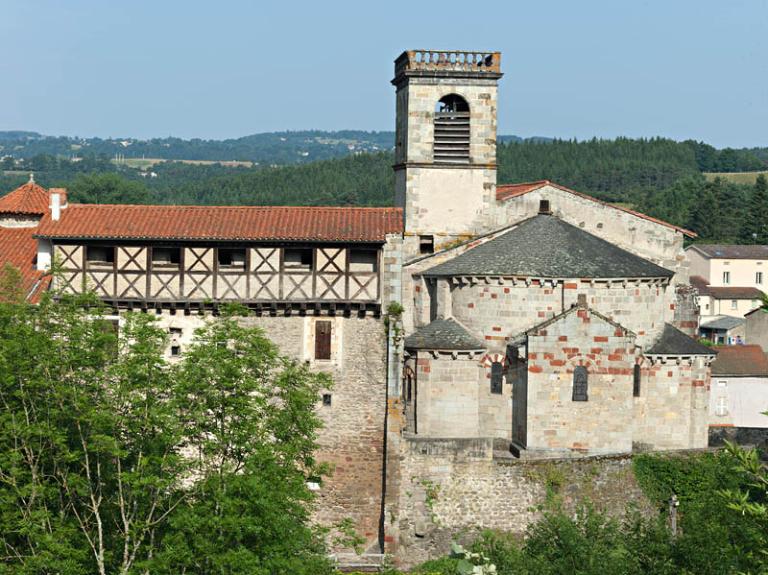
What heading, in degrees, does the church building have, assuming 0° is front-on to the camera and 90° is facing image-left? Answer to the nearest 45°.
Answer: approximately 180°

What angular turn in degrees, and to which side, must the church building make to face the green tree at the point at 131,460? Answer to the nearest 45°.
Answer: approximately 135° to its left
